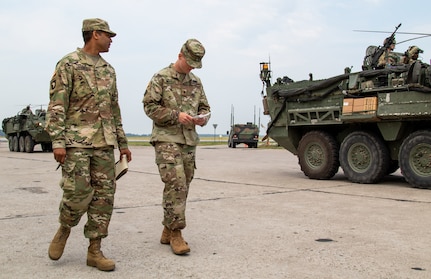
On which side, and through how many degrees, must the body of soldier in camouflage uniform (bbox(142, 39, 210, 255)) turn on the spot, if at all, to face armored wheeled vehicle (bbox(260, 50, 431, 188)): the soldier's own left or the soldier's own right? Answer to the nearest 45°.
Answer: approximately 90° to the soldier's own left

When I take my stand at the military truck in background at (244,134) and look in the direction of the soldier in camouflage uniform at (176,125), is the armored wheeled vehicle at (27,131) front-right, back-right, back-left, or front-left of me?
front-right

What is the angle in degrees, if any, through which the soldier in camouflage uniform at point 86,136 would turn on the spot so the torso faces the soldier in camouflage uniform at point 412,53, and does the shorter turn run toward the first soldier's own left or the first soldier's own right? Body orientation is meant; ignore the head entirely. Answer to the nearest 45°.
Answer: approximately 90° to the first soldier's own left

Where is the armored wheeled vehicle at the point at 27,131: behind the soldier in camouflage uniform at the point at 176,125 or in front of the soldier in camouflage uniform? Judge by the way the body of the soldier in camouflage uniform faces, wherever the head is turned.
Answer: behind

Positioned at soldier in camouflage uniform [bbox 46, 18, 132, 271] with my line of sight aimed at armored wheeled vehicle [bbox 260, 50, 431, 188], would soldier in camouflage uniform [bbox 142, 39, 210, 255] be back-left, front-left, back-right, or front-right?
front-right

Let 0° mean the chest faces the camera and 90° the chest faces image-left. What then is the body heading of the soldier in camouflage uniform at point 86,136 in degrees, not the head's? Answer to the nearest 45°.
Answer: approximately 315°

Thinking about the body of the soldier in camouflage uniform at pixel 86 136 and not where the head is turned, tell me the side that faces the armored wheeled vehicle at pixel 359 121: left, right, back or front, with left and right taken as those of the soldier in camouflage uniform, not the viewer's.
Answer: left

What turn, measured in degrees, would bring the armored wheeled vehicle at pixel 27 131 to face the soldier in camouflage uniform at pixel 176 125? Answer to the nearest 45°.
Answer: approximately 45° to its right

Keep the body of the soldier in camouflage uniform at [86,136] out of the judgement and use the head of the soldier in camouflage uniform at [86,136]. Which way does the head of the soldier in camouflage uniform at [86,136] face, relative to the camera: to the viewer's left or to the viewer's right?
to the viewer's right
